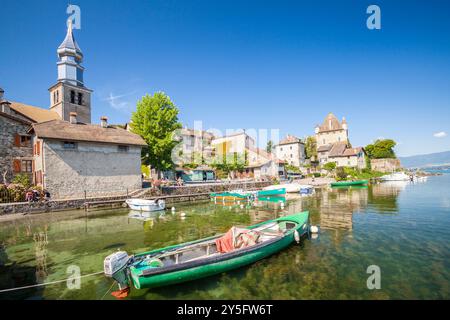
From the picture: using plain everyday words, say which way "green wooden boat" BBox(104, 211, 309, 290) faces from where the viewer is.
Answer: facing away from the viewer and to the right of the viewer

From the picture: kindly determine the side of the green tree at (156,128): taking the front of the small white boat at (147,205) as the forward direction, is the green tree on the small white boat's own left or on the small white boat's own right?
on the small white boat's own right

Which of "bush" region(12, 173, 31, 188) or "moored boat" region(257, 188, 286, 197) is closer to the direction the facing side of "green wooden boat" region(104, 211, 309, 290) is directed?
the moored boat

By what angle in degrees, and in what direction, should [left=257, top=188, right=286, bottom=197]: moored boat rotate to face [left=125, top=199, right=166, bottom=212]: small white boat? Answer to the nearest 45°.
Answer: approximately 135° to its right

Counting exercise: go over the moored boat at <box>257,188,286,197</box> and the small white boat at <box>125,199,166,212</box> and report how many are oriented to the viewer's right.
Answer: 1

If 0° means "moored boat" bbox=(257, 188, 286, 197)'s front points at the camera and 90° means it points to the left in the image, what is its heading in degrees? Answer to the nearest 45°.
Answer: approximately 270°

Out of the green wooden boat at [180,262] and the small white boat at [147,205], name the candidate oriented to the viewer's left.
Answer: the small white boat

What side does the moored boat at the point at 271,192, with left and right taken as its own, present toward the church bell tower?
back

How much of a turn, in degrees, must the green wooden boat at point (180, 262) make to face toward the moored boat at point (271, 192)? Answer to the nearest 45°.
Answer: approximately 45° to its left

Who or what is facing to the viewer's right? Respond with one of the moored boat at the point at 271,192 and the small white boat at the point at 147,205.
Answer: the moored boat

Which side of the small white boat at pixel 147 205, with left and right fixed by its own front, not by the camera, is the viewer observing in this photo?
left

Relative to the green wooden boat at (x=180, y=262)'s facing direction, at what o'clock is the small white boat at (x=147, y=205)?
The small white boat is roughly at 10 o'clock from the green wooden boat.
